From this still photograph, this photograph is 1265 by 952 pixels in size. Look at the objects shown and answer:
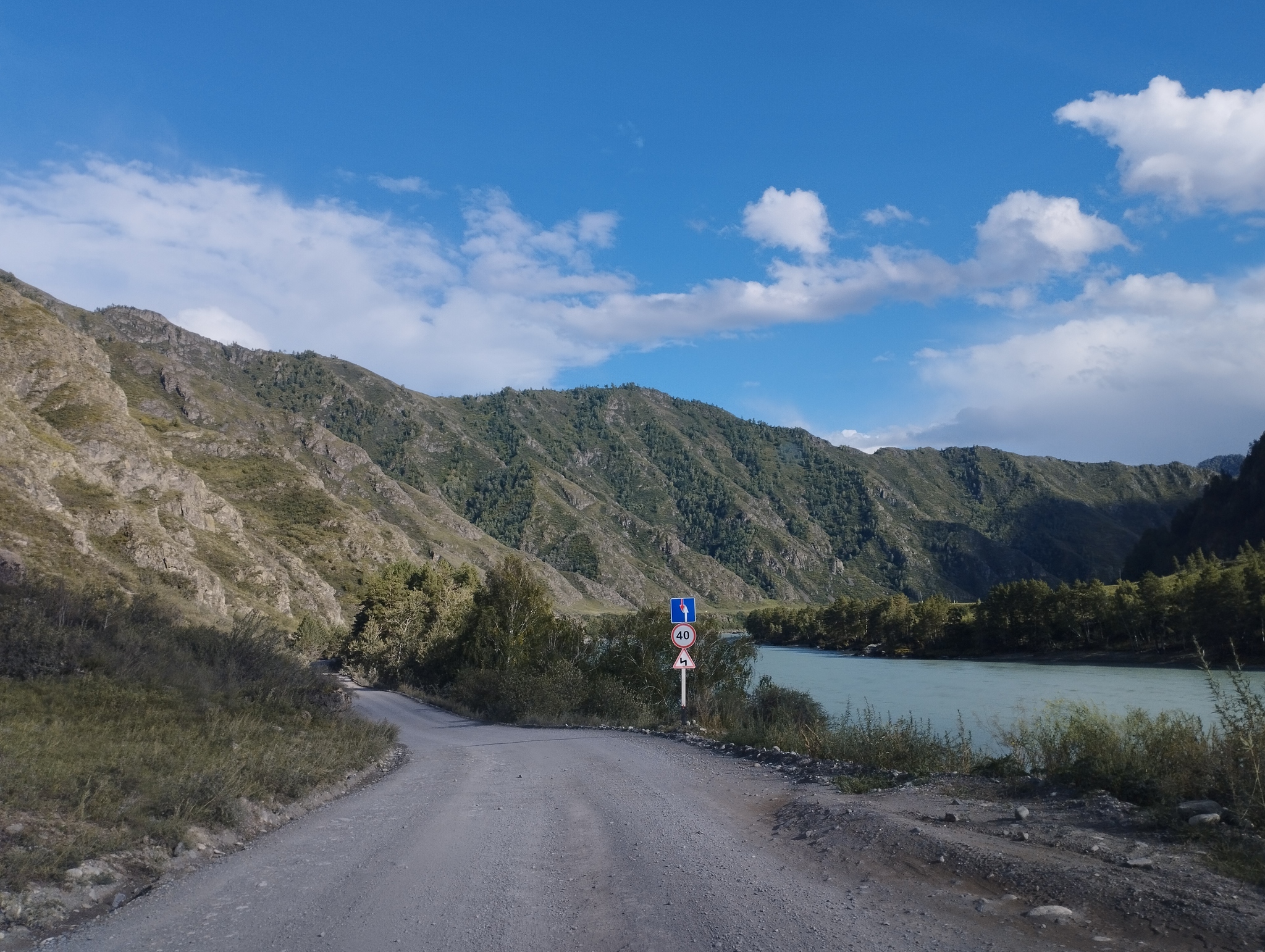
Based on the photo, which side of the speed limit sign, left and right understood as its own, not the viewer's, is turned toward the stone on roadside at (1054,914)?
front

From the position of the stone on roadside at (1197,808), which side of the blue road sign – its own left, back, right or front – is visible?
front

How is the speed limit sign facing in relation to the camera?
toward the camera

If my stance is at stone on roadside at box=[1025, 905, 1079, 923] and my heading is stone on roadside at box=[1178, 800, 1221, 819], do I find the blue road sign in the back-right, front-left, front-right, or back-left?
front-left
